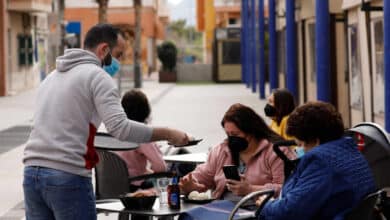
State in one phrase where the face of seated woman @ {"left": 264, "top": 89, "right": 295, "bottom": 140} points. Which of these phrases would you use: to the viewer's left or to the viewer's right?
to the viewer's left

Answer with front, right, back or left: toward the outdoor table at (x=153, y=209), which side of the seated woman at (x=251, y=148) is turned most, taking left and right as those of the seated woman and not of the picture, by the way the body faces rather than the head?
front

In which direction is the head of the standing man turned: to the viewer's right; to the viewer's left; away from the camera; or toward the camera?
to the viewer's right

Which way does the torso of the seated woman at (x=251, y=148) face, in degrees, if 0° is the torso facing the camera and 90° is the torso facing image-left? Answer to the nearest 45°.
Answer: approximately 45°

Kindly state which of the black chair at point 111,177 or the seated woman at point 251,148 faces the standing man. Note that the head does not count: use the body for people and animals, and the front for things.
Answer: the seated woman

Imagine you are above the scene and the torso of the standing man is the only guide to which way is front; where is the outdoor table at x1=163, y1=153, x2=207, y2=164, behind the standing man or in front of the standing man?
in front

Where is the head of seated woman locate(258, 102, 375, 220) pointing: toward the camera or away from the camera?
away from the camera

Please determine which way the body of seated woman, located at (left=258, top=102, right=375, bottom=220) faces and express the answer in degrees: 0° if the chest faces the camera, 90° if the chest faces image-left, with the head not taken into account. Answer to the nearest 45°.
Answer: approximately 135°

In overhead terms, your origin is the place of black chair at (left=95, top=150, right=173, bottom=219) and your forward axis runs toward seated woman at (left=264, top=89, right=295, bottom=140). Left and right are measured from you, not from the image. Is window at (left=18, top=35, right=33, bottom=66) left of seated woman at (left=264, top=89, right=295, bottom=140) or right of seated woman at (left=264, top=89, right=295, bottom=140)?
left

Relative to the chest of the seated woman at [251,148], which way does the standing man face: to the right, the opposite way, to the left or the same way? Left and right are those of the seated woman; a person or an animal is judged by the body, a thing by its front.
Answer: the opposite way

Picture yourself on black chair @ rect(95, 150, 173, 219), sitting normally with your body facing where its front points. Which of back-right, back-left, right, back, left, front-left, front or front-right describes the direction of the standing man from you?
back-right

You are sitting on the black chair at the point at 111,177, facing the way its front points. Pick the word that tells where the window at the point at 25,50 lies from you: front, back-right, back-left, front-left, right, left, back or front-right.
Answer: front-left

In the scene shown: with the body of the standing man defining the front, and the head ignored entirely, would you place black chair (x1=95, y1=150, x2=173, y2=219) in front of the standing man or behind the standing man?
in front

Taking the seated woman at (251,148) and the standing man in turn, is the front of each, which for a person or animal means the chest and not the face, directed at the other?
yes

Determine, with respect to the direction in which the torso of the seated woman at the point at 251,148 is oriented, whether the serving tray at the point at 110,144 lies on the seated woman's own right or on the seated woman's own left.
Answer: on the seated woman's own right

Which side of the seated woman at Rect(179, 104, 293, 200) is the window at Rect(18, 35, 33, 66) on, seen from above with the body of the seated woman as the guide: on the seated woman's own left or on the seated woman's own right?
on the seated woman's own right
